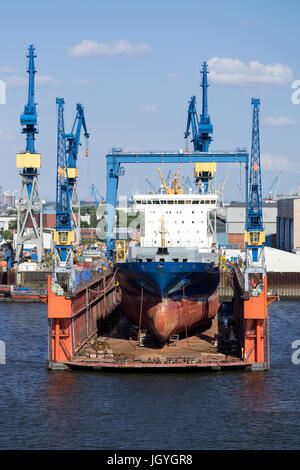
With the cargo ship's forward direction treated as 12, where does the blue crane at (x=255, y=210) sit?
The blue crane is roughly at 8 o'clock from the cargo ship.

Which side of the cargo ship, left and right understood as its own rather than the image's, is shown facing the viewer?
front
